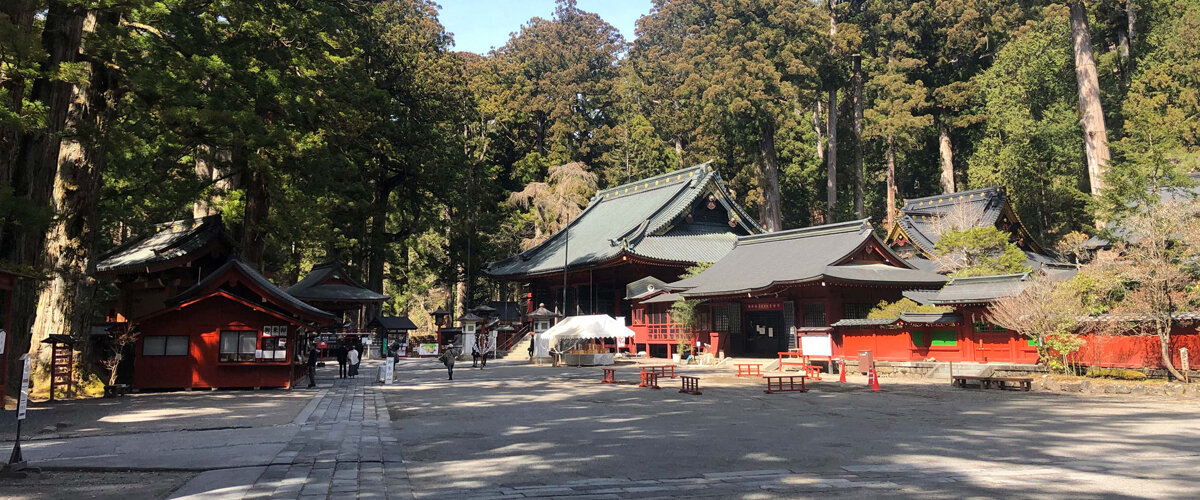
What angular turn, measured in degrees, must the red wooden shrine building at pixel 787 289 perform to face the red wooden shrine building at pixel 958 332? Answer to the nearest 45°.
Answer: approximately 90° to its left

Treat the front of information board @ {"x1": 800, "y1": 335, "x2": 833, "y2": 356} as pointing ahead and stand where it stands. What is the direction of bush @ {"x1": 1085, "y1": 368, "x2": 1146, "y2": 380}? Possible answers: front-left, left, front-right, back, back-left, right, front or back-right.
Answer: front-left

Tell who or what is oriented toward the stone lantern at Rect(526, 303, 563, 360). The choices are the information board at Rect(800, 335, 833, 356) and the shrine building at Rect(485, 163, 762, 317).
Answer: the shrine building

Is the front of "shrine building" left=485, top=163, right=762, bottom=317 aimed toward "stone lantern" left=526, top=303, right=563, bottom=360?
yes

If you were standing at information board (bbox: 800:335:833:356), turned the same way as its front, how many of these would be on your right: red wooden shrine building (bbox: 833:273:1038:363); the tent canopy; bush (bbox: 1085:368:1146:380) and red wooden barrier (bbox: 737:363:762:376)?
2

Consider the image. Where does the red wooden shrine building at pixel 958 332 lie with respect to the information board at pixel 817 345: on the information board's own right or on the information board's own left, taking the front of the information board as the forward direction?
on the information board's own left

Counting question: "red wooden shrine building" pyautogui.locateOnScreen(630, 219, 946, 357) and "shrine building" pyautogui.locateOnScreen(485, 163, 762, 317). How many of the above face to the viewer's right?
0

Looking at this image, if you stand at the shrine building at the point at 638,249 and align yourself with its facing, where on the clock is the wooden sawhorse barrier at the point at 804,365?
The wooden sawhorse barrier is roughly at 10 o'clock from the shrine building.

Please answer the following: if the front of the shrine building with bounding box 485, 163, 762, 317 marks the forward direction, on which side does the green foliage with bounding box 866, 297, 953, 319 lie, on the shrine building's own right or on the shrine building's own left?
on the shrine building's own left

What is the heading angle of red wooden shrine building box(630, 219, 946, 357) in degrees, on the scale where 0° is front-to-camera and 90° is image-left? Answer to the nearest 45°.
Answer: approximately 45°

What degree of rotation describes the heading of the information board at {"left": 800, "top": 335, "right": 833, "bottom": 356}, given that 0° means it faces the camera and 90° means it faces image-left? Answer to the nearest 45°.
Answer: approximately 0°

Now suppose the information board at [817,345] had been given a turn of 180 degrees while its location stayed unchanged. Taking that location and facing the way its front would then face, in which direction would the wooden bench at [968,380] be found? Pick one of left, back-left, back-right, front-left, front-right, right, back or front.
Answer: back-right

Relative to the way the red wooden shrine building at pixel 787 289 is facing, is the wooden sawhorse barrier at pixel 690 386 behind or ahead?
ahead

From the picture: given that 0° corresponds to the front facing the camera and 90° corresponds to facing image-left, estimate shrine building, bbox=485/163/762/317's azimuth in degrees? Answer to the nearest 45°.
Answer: approximately 45°
